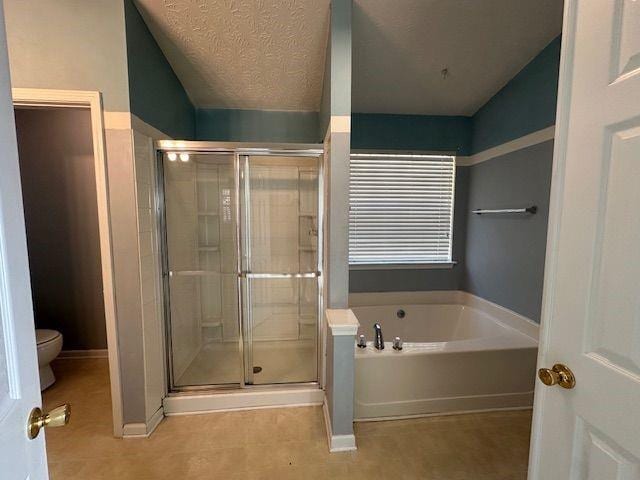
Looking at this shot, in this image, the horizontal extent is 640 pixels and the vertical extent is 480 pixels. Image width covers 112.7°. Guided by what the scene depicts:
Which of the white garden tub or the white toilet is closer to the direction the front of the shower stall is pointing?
the white garden tub

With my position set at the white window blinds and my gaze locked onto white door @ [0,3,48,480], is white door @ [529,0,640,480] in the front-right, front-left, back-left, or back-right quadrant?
front-left

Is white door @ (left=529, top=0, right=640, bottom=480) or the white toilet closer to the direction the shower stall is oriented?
the white door

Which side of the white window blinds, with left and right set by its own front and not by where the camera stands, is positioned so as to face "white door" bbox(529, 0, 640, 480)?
front

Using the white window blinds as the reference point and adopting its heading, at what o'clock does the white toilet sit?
The white toilet is roughly at 2 o'clock from the white window blinds.

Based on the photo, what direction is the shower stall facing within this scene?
toward the camera

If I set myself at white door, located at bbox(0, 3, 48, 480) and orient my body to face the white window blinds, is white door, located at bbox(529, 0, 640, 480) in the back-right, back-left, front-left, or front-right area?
front-right

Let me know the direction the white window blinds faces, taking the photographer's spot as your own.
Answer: facing the viewer

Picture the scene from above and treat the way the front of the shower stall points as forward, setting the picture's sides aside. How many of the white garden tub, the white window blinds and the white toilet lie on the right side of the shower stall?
1

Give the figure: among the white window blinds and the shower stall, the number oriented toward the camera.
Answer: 2

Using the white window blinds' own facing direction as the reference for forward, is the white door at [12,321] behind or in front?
in front

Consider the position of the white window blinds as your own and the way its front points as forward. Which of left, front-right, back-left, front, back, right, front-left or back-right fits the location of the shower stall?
front-right

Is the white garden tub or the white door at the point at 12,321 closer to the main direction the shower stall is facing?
the white door

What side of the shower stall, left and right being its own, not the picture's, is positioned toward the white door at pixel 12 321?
front

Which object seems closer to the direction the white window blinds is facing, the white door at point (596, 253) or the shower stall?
the white door

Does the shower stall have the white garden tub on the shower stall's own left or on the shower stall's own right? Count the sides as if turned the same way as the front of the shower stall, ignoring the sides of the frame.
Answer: on the shower stall's own left

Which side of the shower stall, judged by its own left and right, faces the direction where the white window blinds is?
left
